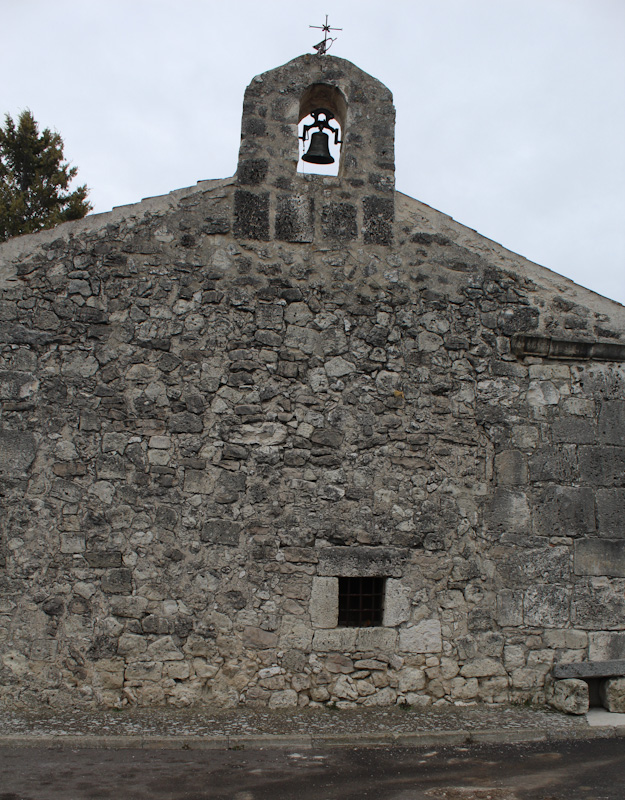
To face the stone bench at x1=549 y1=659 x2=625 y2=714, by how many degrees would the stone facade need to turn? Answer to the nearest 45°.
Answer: approximately 90° to its left

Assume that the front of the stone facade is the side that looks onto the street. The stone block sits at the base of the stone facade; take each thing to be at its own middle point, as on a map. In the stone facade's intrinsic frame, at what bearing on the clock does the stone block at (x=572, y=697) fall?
The stone block is roughly at 9 o'clock from the stone facade.

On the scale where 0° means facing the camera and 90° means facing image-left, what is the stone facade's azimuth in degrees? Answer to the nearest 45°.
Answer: approximately 0°

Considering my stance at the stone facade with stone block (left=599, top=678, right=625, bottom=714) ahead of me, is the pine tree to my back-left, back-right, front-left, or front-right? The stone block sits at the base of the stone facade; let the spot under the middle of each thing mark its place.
back-left

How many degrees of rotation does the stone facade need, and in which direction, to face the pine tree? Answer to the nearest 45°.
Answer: approximately 135° to its right

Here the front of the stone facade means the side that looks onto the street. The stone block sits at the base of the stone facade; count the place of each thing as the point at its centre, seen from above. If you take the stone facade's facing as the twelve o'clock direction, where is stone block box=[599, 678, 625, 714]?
The stone block is roughly at 9 o'clock from the stone facade.
